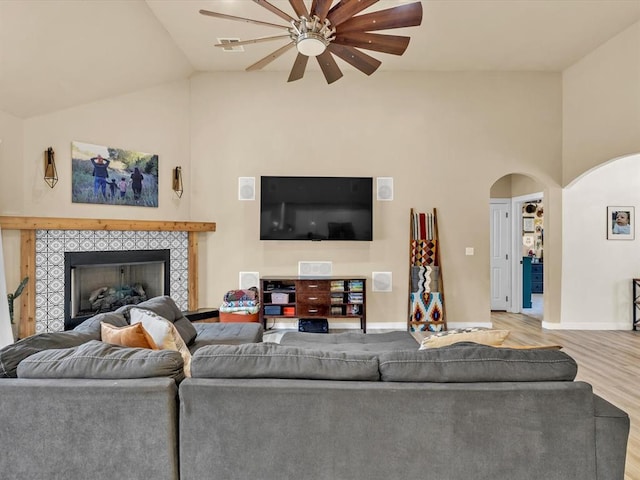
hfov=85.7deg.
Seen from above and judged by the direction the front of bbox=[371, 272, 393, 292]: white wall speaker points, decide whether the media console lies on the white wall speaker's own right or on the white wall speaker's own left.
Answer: on the white wall speaker's own right

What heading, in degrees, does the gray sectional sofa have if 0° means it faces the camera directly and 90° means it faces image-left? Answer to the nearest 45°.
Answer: approximately 180°

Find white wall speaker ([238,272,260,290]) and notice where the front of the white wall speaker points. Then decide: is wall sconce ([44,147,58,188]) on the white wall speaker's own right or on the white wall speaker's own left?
on the white wall speaker's own right

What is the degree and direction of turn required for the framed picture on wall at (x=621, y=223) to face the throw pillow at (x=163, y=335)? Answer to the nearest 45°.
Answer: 0° — it already faces it

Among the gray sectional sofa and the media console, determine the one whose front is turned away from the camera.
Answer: the gray sectional sofa

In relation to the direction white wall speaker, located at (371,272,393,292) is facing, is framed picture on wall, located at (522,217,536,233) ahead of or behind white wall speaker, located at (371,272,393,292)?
behind

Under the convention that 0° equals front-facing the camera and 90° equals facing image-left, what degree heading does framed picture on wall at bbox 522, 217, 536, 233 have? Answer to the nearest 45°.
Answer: approximately 0°

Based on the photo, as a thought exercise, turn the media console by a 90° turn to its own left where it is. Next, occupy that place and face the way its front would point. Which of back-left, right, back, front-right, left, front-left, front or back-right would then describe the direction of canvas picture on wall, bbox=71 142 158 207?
back

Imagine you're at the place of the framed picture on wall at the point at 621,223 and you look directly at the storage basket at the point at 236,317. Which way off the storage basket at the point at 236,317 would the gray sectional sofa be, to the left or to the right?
left

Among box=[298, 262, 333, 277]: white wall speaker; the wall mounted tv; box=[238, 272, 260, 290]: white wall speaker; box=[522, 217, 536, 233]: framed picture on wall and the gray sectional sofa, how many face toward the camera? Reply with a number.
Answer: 4
